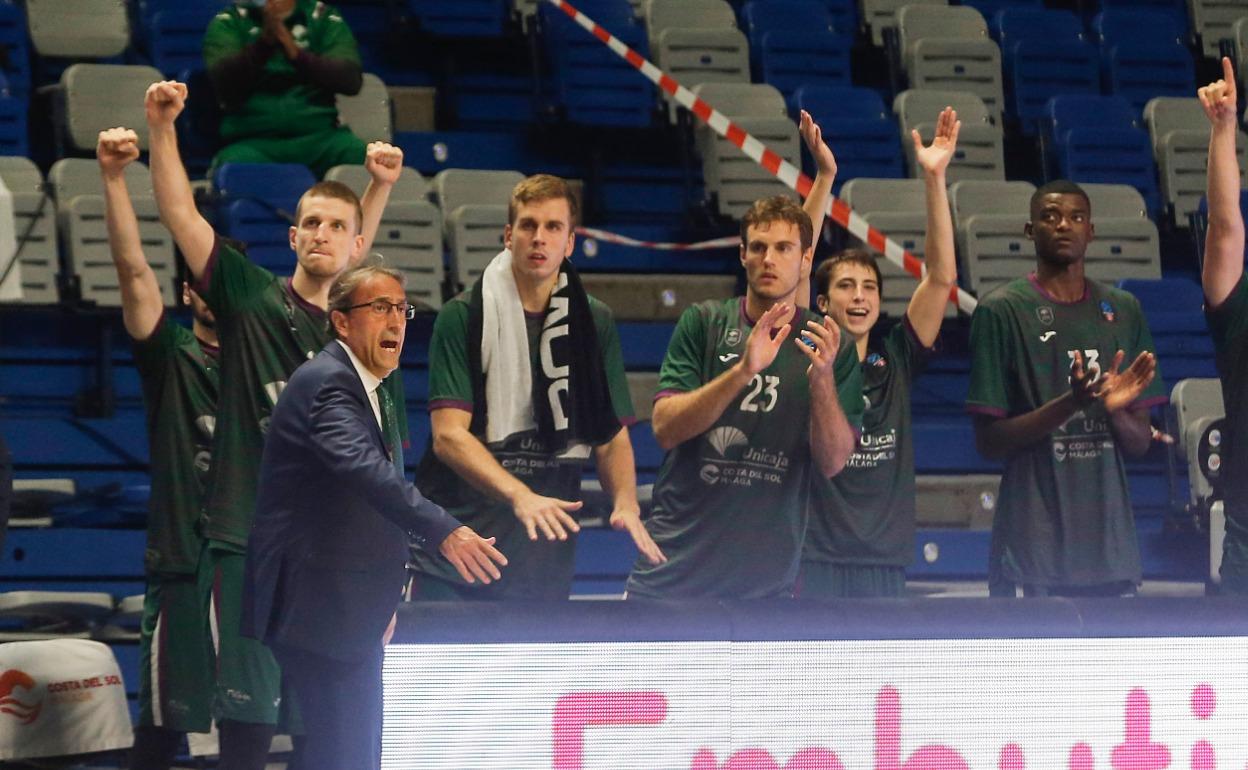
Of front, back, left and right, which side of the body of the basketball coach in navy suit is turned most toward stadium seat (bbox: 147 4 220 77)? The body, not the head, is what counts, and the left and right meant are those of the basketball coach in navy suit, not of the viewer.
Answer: left

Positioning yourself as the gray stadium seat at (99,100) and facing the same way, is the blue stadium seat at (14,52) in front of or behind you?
behind

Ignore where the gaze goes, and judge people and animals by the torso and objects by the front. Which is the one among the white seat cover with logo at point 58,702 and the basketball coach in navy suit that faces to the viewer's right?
the basketball coach in navy suit

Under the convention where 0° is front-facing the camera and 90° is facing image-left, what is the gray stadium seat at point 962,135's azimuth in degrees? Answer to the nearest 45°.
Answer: approximately 0°

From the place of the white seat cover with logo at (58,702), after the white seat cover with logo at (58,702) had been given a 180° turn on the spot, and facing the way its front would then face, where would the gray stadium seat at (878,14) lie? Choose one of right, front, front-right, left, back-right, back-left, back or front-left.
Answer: front-right

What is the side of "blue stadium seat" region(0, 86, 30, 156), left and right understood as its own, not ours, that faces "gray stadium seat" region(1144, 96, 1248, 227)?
left

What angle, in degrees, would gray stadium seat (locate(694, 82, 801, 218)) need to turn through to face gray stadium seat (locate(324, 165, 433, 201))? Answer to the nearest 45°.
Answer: approximately 90° to its right

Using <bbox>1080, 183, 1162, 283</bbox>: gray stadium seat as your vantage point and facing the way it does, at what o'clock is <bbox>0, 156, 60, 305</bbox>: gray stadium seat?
<bbox>0, 156, 60, 305</bbox>: gray stadium seat is roughly at 2 o'clock from <bbox>1080, 183, 1162, 283</bbox>: gray stadium seat.

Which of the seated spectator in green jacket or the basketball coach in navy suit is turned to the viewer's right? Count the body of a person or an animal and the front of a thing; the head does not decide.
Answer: the basketball coach in navy suit

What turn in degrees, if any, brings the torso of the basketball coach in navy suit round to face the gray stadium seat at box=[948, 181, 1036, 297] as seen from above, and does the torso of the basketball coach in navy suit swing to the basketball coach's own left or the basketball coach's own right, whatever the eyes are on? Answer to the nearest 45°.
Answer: approximately 45° to the basketball coach's own left
